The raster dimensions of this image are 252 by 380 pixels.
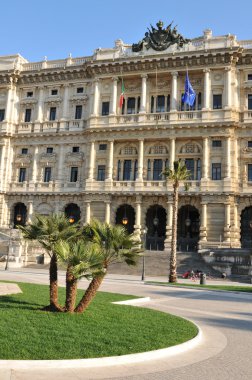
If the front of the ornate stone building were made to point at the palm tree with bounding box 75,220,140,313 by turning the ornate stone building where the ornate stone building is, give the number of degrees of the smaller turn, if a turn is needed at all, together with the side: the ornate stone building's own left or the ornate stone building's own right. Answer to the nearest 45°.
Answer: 0° — it already faces it

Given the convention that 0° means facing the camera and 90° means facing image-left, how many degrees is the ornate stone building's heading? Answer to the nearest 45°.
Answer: approximately 0°
